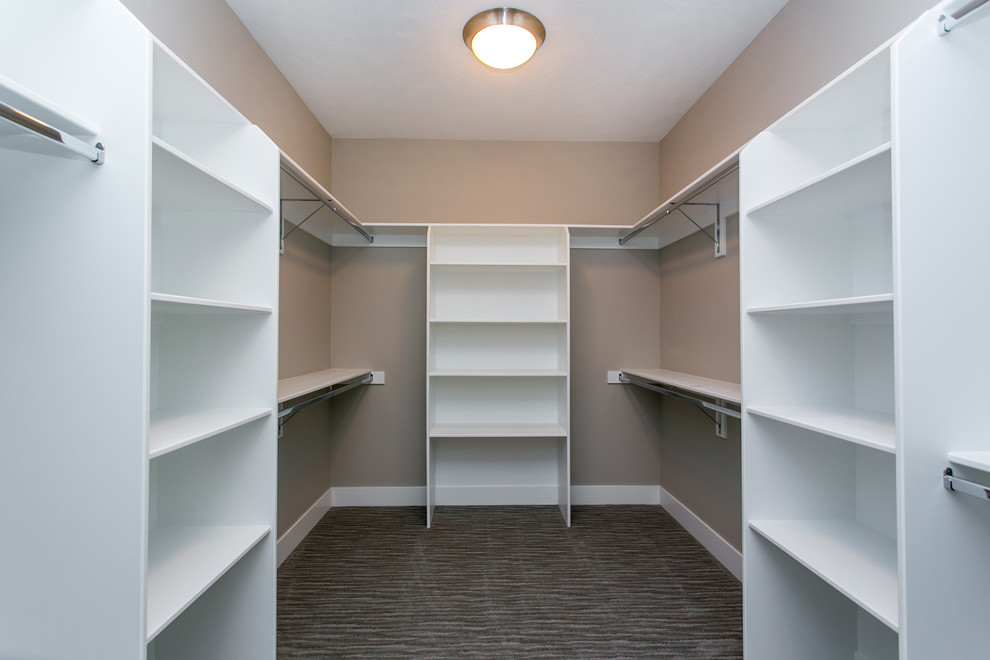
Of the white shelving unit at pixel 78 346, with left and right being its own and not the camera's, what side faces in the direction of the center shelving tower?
left

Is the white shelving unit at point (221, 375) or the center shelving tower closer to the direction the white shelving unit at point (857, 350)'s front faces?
the white shelving unit

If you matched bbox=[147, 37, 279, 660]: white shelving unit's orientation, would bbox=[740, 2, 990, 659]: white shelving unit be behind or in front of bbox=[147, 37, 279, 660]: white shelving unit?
in front

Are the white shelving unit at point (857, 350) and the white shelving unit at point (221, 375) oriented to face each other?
yes

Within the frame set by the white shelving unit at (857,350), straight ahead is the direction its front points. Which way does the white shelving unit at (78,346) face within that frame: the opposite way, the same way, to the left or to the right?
the opposite way

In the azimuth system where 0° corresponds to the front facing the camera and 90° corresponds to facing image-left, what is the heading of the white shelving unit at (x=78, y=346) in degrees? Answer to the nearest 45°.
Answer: approximately 315°

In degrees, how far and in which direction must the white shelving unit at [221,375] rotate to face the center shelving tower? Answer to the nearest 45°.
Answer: approximately 90° to its left

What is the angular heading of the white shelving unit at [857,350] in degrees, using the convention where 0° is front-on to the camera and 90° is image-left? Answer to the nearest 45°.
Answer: approximately 45°

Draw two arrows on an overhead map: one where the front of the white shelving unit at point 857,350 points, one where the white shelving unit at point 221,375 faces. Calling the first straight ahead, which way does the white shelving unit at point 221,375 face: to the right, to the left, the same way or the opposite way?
the opposite way

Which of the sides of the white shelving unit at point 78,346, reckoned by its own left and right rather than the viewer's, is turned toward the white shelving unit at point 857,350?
front

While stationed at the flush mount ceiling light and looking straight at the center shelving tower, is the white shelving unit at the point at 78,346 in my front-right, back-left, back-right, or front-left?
back-left
